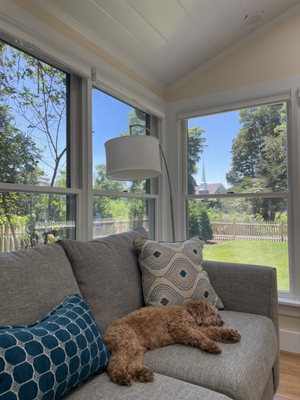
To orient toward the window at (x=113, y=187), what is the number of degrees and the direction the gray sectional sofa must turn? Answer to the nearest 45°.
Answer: approximately 135° to its left

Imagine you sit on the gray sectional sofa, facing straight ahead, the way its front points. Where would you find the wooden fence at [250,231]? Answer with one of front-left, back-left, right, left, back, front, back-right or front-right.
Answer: left

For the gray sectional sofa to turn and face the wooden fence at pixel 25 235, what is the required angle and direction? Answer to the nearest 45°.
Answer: approximately 180°

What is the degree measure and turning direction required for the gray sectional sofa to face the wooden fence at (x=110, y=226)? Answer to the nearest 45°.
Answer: approximately 135° to its left

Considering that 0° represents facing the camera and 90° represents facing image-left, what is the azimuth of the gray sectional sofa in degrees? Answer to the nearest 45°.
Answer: approximately 315°

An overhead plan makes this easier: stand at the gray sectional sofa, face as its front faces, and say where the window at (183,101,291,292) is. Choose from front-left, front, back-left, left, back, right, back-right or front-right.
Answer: left

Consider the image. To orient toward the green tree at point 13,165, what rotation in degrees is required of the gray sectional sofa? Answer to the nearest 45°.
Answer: approximately 180°
